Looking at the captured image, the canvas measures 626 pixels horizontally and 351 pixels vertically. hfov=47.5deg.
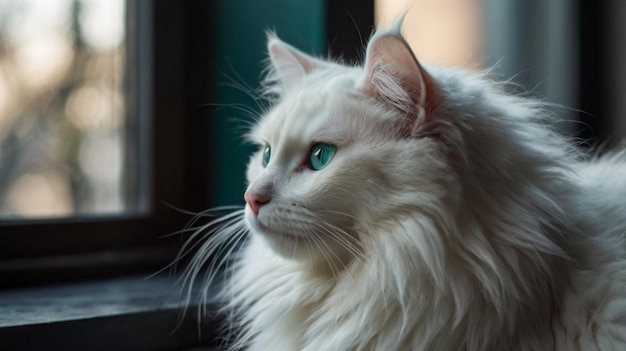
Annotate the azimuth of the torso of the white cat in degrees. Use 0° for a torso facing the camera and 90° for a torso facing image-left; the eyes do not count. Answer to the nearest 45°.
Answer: approximately 45°

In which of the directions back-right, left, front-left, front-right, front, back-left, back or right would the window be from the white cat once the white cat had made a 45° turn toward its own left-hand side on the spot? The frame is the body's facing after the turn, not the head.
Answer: back-right
